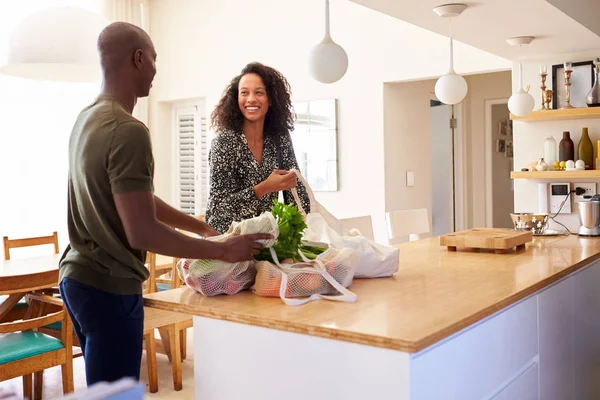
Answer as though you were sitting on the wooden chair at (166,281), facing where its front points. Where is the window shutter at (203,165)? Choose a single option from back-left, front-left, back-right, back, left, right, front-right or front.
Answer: back-right

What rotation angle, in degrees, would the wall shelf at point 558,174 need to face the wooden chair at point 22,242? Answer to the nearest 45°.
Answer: approximately 90° to its right

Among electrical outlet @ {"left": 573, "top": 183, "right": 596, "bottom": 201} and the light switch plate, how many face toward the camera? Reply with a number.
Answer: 2

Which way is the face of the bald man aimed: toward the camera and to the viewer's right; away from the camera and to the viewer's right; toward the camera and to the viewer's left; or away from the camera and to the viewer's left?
away from the camera and to the viewer's right

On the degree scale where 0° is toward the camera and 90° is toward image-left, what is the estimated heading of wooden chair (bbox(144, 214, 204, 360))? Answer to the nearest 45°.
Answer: approximately 45°

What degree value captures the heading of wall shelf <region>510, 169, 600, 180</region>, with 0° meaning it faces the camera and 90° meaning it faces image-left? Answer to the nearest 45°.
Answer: approximately 0°

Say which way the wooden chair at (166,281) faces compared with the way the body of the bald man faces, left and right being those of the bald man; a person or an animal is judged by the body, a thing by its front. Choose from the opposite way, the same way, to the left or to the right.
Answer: the opposite way

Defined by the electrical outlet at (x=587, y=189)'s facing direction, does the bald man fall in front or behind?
in front

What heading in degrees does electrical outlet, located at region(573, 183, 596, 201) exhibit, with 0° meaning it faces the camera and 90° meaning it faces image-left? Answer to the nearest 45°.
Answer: approximately 0°

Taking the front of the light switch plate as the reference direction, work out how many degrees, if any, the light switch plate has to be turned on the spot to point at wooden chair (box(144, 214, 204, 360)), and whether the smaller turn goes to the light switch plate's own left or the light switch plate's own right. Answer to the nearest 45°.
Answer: approximately 45° to the light switch plate's own right

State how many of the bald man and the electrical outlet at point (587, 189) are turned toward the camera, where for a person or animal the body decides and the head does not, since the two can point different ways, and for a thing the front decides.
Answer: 1
